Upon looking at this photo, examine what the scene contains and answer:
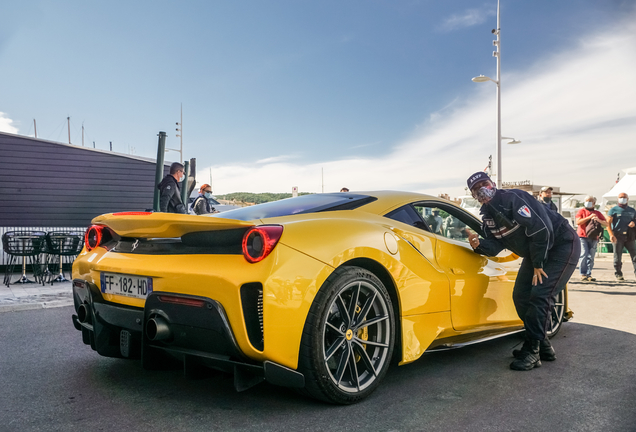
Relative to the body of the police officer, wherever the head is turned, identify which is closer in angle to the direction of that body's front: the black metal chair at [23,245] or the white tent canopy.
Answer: the black metal chair

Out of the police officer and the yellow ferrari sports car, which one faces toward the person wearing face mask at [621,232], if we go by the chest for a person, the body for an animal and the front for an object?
the yellow ferrari sports car

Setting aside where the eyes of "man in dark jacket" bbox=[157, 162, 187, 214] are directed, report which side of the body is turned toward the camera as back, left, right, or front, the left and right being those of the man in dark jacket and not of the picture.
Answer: right

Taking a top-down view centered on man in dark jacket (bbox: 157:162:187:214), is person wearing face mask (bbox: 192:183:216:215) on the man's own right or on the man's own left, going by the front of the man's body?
on the man's own left

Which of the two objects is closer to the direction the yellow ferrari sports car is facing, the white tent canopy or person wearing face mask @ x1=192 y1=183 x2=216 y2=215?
the white tent canopy

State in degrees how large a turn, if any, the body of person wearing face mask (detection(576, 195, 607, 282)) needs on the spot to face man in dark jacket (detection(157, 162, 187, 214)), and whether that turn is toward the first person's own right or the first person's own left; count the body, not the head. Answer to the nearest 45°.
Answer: approximately 45° to the first person's own right
